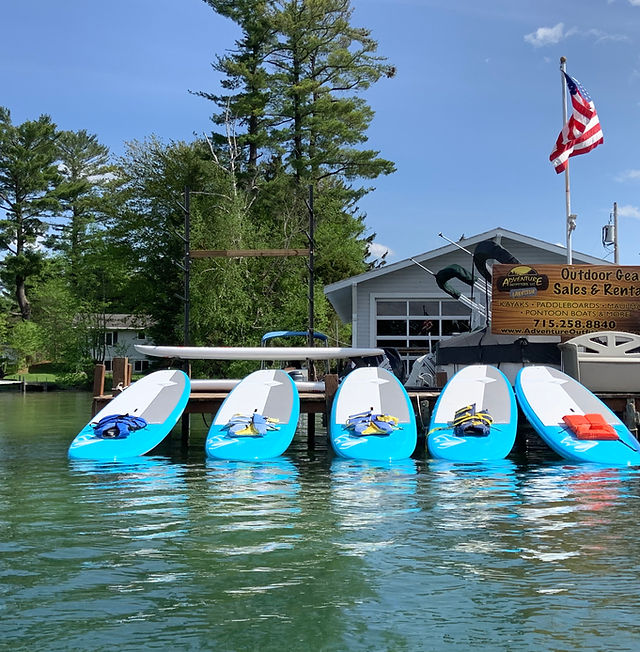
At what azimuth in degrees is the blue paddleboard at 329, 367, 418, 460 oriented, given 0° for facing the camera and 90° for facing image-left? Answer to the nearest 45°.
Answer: approximately 0°

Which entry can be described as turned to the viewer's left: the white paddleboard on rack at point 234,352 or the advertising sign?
the white paddleboard on rack

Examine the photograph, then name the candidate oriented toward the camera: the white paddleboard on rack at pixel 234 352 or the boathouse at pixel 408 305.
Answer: the boathouse

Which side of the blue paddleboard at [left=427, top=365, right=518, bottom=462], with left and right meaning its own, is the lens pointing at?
front

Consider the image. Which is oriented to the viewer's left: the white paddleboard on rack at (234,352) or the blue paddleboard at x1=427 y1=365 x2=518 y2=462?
the white paddleboard on rack

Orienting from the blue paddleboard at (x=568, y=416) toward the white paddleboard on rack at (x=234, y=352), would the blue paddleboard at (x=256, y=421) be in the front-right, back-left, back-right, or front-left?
front-left

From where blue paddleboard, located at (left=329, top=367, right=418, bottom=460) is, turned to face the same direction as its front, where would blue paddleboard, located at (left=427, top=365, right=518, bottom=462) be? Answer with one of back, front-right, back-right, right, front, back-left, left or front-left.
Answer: left

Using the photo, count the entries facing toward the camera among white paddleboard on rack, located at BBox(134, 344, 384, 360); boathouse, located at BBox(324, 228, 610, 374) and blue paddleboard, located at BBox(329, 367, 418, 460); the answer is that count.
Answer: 2

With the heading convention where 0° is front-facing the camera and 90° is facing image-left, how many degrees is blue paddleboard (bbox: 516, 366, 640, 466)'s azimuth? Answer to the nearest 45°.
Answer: approximately 315°

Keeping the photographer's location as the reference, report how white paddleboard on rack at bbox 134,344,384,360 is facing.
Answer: facing to the left of the viewer

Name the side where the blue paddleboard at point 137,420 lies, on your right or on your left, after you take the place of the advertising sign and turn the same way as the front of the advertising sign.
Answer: on your right

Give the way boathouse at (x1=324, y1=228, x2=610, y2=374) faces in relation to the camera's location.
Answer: facing the viewer

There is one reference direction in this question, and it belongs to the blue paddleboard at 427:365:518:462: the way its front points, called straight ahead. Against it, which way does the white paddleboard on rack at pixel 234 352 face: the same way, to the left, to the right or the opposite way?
to the right

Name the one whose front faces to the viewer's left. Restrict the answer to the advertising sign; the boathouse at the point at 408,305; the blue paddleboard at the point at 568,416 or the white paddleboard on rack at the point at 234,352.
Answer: the white paddleboard on rack

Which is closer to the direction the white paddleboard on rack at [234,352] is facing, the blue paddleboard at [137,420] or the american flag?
the blue paddleboard
